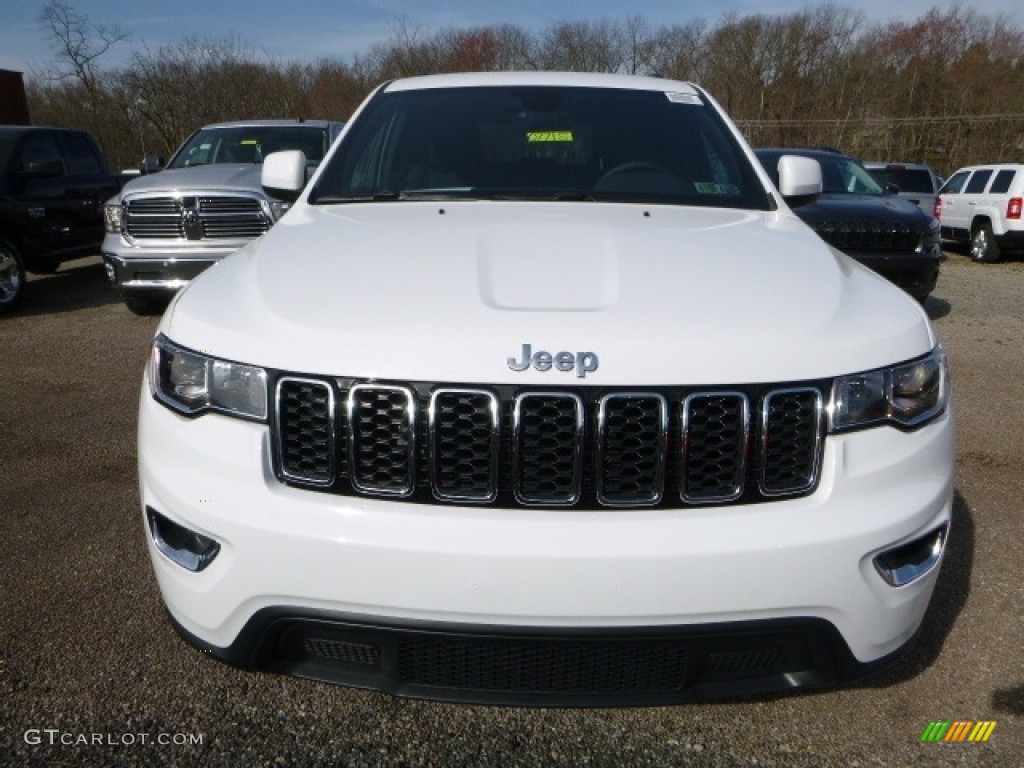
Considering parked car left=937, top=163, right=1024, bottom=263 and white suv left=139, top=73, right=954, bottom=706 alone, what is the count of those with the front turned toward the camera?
1

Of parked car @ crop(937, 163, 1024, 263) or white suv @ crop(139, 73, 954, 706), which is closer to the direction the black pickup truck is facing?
the white suv

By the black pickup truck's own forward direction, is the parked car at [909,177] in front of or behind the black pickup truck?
behind

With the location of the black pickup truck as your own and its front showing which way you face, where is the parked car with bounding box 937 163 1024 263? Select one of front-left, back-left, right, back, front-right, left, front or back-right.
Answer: back-left

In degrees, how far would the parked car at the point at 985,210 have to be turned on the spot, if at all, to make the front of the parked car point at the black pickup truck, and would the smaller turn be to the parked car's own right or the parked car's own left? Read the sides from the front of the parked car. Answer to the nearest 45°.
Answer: approximately 90° to the parked car's own left

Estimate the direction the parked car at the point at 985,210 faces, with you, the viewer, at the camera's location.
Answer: facing away from the viewer and to the left of the viewer
